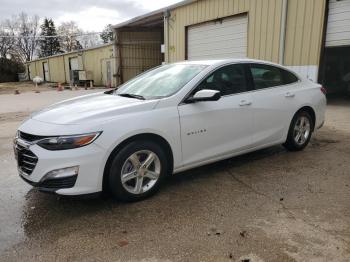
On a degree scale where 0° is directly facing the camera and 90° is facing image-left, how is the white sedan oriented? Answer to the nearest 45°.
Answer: approximately 45°
